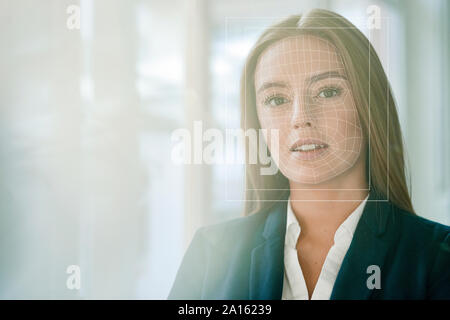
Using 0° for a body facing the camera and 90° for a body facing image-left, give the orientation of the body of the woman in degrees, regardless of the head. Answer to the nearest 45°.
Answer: approximately 0°
